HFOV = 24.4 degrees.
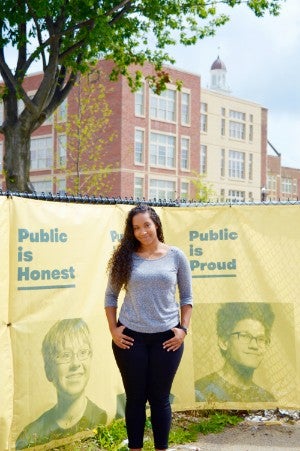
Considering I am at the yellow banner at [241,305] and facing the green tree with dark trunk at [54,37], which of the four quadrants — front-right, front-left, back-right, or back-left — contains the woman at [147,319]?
back-left

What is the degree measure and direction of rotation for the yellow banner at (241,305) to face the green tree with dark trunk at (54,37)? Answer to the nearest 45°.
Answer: approximately 135° to its right

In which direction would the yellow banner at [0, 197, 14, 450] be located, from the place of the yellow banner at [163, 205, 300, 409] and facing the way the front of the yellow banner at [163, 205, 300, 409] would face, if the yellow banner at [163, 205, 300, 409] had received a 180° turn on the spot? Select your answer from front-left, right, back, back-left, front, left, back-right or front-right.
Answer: back-left

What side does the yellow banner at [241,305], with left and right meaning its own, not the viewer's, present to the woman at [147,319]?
front

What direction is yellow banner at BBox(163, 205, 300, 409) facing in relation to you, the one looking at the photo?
facing the viewer

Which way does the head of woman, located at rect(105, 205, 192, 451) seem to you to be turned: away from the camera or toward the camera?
toward the camera

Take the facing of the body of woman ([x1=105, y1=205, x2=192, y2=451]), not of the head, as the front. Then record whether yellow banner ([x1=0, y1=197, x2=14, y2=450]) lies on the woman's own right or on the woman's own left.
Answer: on the woman's own right

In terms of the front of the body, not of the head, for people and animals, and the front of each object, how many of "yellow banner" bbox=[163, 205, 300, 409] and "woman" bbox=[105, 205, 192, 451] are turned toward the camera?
2

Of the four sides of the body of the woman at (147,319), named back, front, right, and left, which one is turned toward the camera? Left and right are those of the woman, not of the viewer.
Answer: front

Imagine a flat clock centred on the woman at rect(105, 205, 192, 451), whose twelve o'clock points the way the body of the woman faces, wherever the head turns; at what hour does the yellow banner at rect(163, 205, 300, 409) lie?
The yellow banner is roughly at 7 o'clock from the woman.

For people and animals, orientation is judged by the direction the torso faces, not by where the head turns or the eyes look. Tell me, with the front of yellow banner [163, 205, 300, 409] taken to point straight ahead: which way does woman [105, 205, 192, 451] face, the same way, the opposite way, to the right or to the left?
the same way
